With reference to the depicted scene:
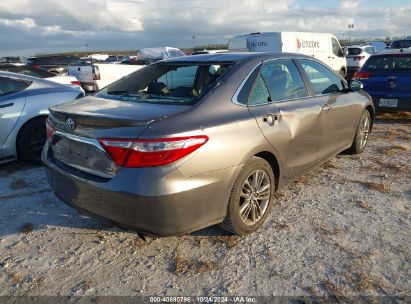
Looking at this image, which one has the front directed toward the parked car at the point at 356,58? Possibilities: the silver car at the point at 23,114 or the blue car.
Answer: the blue car

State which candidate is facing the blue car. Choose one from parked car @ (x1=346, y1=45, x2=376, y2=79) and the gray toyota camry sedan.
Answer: the gray toyota camry sedan

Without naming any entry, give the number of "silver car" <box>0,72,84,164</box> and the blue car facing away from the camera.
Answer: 1

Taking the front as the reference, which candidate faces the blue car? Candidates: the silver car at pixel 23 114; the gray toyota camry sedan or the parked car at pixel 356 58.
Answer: the gray toyota camry sedan

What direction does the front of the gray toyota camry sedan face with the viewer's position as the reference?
facing away from the viewer and to the right of the viewer

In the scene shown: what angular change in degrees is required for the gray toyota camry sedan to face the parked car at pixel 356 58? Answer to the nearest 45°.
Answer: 0° — it already faces it

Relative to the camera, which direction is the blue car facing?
away from the camera

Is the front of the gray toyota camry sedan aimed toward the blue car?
yes

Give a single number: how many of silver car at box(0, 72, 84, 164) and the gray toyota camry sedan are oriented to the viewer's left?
1

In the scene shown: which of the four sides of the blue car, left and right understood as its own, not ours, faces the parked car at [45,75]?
left

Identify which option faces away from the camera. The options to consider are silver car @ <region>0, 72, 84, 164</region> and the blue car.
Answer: the blue car

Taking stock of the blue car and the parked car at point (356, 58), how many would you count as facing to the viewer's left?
0

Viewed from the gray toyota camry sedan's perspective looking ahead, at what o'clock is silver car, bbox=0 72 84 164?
The silver car is roughly at 9 o'clock from the gray toyota camry sedan.

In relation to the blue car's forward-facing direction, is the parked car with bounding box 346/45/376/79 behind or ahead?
ahead
